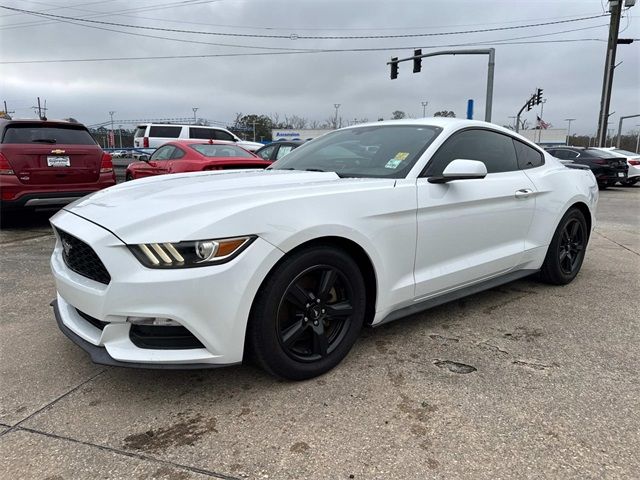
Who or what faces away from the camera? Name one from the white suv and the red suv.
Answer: the red suv

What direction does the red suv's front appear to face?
away from the camera

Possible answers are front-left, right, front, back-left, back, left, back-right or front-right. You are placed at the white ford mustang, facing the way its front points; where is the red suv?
right

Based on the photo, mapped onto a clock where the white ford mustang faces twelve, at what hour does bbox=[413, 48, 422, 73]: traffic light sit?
The traffic light is roughly at 5 o'clock from the white ford mustang.

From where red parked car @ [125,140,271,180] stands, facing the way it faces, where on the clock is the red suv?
The red suv is roughly at 9 o'clock from the red parked car.

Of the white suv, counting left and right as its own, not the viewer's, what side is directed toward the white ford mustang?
right

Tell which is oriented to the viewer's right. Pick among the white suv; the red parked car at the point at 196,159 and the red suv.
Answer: the white suv

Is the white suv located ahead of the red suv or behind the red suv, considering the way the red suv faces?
ahead

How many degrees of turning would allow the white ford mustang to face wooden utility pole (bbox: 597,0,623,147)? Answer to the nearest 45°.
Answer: approximately 180°

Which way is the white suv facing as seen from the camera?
to the viewer's right

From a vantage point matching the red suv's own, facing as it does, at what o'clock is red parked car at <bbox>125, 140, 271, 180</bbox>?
The red parked car is roughly at 2 o'clock from the red suv.

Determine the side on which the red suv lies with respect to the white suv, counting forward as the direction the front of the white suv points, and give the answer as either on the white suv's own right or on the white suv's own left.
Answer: on the white suv's own right

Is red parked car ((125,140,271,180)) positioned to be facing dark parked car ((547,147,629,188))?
no

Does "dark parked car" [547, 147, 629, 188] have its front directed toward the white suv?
no

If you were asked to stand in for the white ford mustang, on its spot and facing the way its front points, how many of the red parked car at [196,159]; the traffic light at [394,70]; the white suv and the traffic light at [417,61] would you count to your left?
0

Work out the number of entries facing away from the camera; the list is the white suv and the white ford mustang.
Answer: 0
